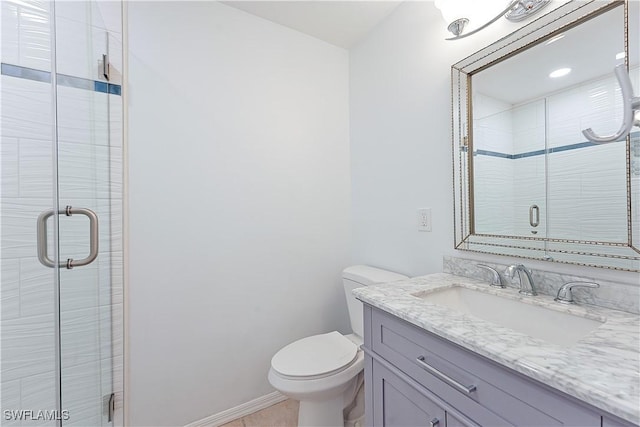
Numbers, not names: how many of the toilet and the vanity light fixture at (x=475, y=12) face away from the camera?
0

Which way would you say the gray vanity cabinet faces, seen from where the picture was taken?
facing the viewer and to the left of the viewer

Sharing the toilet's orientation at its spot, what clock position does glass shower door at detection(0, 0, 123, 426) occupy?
The glass shower door is roughly at 1 o'clock from the toilet.

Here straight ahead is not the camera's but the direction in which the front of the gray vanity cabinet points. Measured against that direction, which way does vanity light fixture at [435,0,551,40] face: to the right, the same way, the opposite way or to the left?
the same way

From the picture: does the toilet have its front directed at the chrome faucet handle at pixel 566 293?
no

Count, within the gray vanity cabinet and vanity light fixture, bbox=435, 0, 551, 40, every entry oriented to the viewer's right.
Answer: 0

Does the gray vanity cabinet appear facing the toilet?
no

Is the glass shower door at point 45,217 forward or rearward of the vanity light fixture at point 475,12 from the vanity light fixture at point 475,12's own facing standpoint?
forward

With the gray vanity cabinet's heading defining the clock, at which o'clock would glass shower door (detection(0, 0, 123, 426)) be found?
The glass shower door is roughly at 1 o'clock from the gray vanity cabinet.
